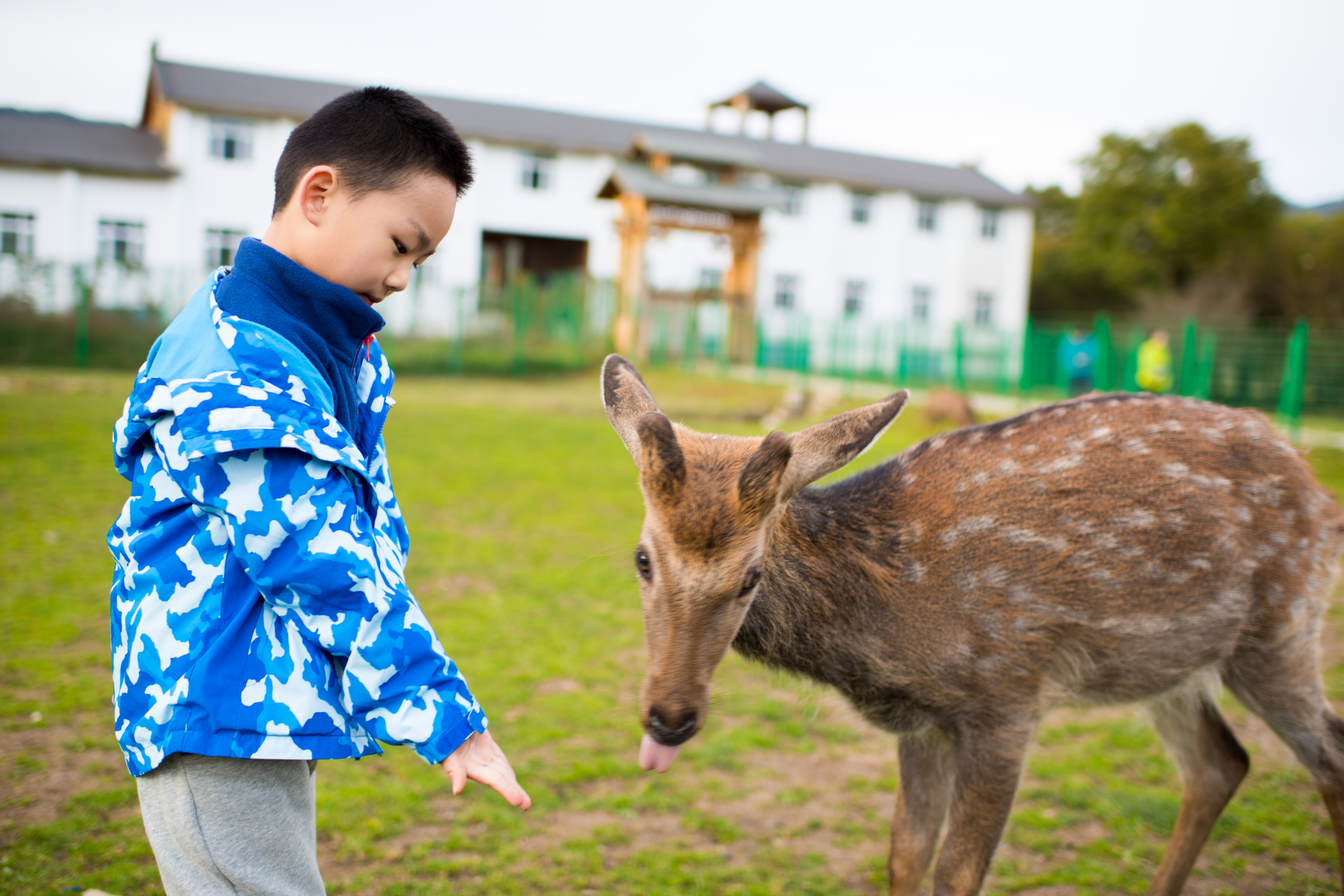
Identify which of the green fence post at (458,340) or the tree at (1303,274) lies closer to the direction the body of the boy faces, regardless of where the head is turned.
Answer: the tree

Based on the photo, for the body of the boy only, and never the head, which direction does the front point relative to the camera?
to the viewer's right

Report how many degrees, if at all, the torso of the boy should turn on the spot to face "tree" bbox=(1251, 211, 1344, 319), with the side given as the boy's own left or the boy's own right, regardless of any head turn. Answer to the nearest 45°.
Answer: approximately 45° to the boy's own left

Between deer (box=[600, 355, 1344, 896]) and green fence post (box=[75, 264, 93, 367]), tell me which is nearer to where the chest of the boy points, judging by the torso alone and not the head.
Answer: the deer

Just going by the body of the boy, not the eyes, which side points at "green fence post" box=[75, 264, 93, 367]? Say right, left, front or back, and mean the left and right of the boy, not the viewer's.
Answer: left

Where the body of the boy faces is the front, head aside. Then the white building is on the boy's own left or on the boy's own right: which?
on the boy's own left

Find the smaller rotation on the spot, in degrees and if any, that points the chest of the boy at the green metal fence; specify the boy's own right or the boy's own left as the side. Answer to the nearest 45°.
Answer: approximately 45° to the boy's own left
